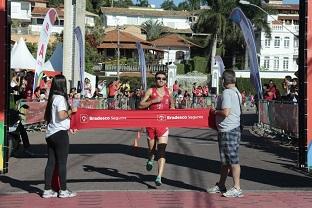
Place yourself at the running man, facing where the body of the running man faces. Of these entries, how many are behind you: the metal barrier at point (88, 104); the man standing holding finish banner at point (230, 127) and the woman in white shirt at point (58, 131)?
1

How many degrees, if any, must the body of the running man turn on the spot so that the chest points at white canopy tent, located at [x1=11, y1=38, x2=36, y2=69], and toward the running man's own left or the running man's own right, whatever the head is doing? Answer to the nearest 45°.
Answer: approximately 180°

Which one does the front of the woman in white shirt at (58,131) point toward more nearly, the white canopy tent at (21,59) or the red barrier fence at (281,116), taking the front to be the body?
the red barrier fence

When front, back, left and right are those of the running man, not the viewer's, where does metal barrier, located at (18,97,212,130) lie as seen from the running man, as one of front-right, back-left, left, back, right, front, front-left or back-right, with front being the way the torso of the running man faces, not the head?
back

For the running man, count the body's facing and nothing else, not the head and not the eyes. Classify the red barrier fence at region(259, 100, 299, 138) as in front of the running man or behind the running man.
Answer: behind

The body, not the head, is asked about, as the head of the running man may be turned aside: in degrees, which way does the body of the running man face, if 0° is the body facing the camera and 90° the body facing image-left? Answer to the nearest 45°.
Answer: approximately 0°

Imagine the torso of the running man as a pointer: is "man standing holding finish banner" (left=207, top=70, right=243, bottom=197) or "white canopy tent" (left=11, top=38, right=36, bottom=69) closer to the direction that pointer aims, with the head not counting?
the man standing holding finish banner

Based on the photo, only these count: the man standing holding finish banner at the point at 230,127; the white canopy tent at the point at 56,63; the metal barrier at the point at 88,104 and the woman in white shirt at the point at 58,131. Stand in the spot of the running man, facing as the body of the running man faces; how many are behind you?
2

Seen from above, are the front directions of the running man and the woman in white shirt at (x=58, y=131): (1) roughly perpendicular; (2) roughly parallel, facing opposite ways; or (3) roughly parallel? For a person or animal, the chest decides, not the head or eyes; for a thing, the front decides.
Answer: roughly perpendicular

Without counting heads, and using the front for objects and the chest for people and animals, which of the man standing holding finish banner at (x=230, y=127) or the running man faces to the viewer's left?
the man standing holding finish banner

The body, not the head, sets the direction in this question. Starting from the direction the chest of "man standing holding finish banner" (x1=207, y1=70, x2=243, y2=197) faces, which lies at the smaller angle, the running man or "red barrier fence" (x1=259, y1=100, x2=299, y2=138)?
the running man

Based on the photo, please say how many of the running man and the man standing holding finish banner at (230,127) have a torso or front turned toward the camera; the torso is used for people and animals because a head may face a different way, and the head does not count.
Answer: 1

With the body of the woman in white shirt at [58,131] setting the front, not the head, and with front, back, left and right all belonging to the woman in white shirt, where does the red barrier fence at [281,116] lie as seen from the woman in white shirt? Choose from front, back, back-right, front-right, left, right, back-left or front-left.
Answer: front-left

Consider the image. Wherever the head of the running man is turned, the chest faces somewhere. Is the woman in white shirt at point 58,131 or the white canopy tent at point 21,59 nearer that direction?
the woman in white shirt

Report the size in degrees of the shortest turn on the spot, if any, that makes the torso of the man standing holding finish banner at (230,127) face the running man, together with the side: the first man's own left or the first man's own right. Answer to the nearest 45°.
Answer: approximately 45° to the first man's own right

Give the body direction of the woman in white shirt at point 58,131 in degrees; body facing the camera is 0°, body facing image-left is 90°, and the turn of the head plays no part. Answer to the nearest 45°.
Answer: approximately 270°
